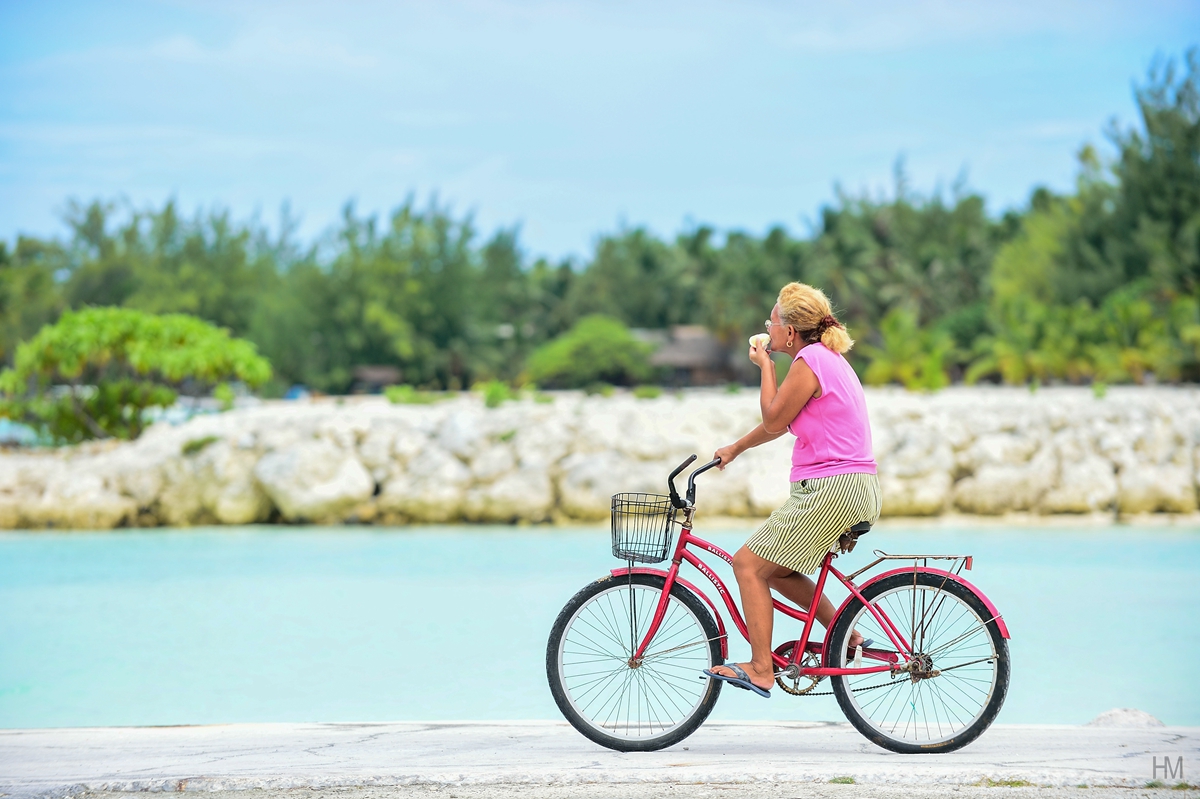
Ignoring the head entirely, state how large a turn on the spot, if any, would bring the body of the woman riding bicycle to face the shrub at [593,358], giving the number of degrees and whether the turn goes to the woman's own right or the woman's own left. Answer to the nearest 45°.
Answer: approximately 90° to the woman's own right

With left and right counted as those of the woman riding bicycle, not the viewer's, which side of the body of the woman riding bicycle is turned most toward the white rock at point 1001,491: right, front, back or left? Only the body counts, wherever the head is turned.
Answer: right

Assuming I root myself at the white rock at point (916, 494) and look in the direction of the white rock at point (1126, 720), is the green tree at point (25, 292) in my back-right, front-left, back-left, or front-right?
back-right

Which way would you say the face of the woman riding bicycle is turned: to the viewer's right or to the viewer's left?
to the viewer's left

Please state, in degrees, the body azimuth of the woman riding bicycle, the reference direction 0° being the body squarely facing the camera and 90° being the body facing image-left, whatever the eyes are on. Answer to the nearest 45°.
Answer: approximately 90°

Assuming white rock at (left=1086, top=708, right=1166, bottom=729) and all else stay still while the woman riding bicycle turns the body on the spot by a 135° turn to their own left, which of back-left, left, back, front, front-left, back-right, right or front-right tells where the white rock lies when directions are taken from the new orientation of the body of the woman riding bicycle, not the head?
left

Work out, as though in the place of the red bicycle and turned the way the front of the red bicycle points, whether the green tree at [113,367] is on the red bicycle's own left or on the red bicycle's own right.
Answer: on the red bicycle's own right

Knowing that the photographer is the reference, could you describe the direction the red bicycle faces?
facing to the left of the viewer

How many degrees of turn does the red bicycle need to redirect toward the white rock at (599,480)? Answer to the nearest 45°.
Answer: approximately 90° to its right
